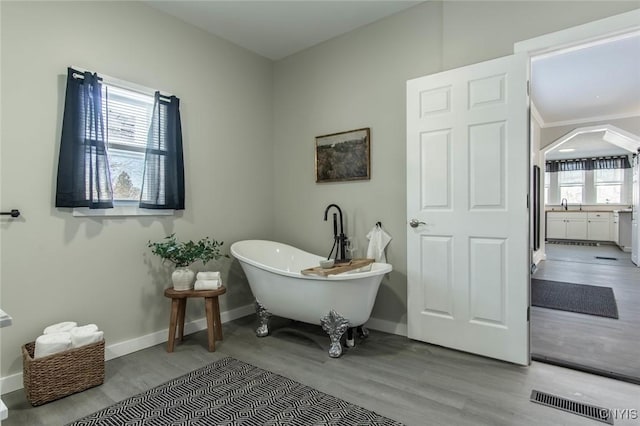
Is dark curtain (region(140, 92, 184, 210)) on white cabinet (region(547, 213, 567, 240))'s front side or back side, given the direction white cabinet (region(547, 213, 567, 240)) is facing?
on the front side

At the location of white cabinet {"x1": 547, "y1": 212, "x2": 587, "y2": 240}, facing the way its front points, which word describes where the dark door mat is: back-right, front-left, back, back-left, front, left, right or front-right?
front

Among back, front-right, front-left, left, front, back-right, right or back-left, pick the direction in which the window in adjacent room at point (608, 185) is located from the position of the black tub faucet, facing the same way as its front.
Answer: back

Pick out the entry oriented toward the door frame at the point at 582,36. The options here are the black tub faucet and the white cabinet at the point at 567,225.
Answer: the white cabinet

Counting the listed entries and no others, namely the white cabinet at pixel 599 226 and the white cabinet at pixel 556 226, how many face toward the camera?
2

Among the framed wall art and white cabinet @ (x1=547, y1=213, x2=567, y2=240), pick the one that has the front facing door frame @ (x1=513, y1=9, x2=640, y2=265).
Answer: the white cabinet

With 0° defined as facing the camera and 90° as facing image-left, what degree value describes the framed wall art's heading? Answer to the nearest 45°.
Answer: approximately 45°

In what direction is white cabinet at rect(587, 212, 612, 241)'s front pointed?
toward the camera

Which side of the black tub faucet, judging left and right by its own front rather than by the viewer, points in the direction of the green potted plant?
front

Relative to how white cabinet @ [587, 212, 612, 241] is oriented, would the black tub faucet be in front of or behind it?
in front

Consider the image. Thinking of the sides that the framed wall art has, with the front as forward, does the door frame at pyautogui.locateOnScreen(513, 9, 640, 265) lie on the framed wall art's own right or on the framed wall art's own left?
on the framed wall art's own left

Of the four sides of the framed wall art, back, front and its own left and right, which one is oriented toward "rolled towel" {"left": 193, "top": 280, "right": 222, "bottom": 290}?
front

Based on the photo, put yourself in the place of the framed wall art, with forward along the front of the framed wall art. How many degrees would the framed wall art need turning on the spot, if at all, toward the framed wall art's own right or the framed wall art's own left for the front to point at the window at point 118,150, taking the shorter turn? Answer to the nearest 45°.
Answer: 0° — it already faces it

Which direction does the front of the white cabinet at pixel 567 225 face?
toward the camera

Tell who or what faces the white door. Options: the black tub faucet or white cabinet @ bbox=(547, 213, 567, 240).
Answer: the white cabinet

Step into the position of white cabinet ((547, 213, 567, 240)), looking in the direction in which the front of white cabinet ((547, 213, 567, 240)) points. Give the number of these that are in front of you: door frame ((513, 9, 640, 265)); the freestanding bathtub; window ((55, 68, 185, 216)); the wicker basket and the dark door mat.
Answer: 5

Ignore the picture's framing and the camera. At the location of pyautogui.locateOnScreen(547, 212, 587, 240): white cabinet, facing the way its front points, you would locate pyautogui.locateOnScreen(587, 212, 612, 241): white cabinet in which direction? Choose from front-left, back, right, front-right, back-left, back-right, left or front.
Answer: left

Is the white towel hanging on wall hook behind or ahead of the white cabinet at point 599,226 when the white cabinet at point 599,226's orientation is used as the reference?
ahead
